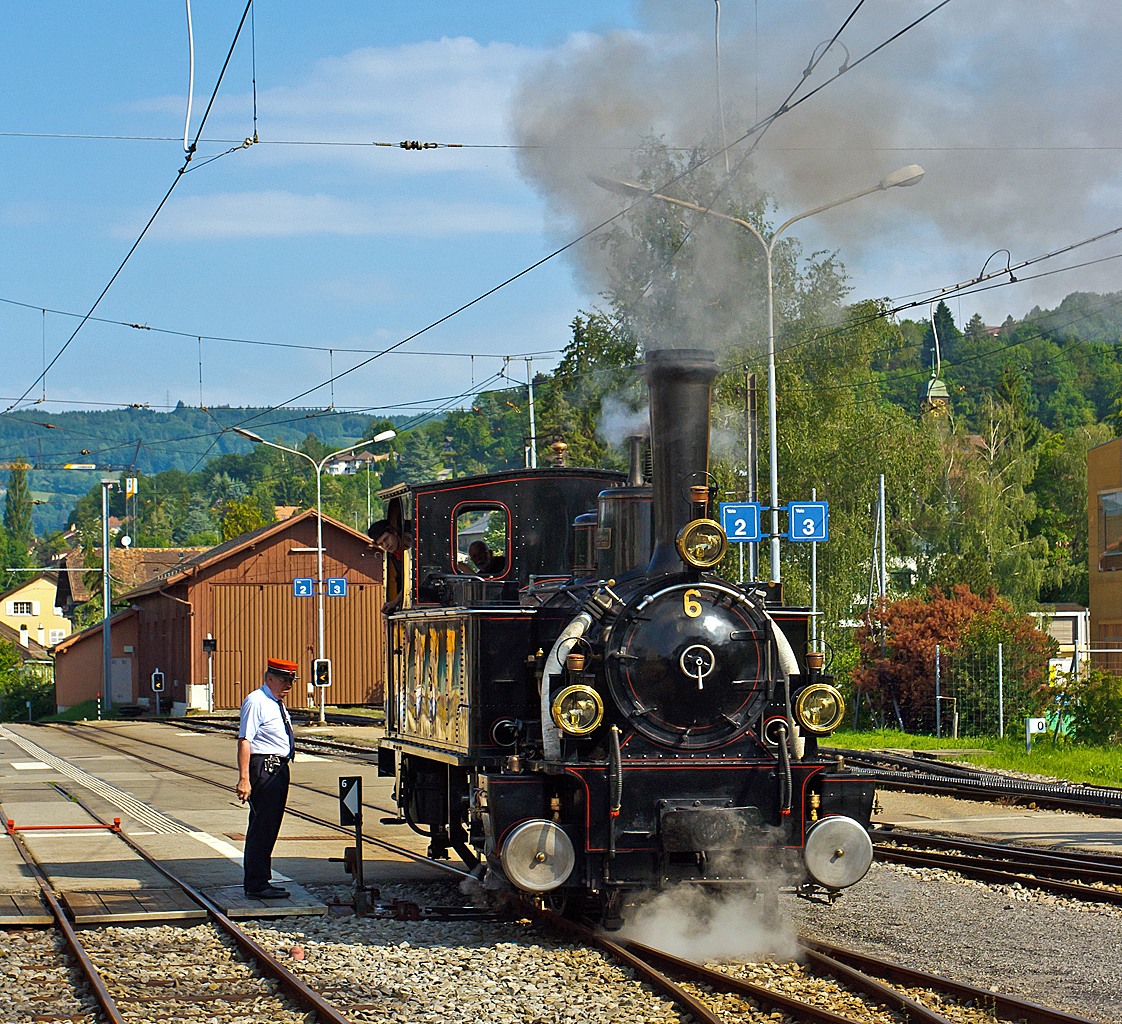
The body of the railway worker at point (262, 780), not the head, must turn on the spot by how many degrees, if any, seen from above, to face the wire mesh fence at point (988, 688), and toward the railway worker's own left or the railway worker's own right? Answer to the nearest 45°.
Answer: approximately 90° to the railway worker's own left

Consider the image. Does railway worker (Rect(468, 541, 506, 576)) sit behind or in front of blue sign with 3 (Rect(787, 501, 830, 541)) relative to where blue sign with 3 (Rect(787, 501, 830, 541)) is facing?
in front

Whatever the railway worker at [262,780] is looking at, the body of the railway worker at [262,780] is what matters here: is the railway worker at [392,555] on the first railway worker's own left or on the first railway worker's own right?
on the first railway worker's own left

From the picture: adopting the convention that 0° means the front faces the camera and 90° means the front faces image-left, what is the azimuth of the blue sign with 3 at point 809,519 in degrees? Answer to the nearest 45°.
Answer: approximately 0°

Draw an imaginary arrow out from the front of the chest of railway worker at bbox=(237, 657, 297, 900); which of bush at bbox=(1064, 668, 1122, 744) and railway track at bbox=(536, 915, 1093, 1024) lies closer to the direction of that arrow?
the railway track

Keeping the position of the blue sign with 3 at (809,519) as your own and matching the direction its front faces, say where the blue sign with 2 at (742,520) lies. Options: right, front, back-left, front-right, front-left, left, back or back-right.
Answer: front-right

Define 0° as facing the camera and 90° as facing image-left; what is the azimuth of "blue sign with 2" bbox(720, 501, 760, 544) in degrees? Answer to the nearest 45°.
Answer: approximately 0°

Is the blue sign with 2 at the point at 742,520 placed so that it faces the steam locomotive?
yes

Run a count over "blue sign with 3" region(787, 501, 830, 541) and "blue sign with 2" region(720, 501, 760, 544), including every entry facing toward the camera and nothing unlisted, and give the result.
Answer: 2

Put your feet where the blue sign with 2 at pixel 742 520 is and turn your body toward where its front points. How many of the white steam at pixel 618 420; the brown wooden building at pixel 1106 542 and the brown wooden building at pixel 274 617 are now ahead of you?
1

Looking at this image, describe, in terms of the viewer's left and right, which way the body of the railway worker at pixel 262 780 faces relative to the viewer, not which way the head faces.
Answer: facing the viewer and to the right of the viewer
